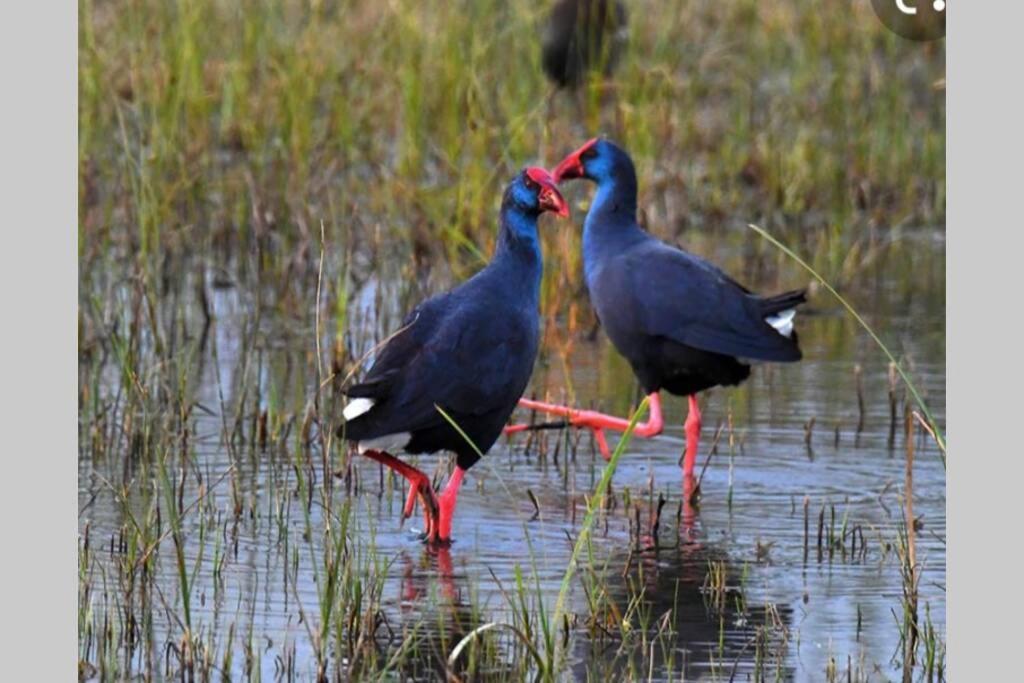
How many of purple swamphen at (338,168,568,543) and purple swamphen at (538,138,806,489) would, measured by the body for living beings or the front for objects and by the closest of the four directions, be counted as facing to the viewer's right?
1

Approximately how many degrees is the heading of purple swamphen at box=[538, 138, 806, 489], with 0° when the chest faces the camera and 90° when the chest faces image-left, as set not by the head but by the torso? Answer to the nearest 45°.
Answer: approximately 90°

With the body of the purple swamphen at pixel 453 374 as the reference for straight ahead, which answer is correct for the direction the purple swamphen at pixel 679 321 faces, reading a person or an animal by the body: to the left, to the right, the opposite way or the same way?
the opposite way

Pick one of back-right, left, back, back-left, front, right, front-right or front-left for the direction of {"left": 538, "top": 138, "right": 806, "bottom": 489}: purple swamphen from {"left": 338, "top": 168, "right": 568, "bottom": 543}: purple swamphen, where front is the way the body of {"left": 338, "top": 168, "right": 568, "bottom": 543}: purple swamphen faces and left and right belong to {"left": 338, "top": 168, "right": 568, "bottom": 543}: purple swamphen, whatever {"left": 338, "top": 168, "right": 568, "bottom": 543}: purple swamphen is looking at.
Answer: front-left

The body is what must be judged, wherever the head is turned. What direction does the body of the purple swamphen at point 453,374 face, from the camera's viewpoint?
to the viewer's right

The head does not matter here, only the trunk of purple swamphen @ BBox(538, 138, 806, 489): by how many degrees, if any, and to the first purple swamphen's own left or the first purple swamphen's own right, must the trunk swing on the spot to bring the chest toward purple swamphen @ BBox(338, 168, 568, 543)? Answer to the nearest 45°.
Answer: approximately 45° to the first purple swamphen's own left
